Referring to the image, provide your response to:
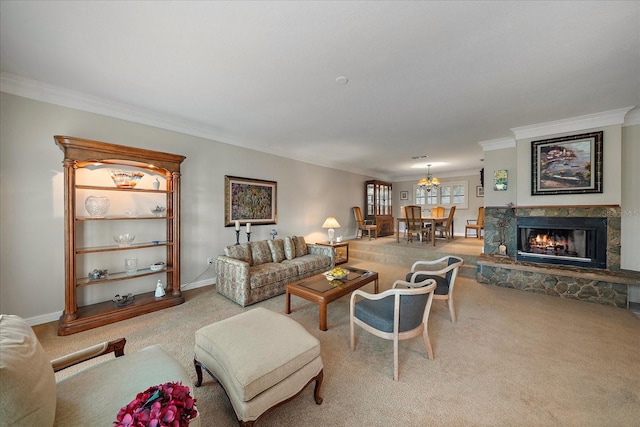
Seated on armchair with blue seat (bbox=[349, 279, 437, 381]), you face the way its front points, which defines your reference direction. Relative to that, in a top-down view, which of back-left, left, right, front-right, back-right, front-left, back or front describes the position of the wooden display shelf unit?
front-left

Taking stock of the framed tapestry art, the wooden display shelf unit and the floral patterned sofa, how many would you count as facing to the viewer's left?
0

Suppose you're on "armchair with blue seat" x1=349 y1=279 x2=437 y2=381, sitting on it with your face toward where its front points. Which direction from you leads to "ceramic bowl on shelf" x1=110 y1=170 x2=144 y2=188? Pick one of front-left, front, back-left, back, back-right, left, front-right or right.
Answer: front-left

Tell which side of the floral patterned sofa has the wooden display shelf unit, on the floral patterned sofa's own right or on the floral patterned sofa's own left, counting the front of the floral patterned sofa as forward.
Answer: on the floral patterned sofa's own right

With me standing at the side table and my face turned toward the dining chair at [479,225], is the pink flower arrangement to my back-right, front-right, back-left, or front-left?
back-right

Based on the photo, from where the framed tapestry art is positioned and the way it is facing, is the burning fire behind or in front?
in front

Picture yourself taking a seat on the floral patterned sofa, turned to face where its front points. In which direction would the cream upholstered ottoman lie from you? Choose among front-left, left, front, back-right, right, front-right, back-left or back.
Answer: front-right

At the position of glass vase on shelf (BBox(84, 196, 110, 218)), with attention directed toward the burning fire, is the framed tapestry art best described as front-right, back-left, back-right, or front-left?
front-left

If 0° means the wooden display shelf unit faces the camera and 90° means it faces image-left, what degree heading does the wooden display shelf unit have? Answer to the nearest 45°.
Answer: approximately 315°

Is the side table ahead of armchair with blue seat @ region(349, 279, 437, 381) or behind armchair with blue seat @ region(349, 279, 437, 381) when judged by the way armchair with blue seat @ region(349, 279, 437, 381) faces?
ahead

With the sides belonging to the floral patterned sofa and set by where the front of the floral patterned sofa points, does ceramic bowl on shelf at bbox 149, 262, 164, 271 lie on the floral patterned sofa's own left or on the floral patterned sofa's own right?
on the floral patterned sofa's own right

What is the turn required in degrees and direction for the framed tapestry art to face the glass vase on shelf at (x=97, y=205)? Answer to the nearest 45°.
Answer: approximately 90° to its right

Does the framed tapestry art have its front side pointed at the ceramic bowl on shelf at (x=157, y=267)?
no

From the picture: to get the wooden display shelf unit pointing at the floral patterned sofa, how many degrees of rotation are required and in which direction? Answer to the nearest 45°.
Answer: approximately 45° to its left

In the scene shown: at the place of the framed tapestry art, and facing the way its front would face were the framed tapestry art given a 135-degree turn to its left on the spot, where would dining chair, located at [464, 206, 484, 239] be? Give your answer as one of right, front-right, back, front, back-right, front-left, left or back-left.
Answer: right

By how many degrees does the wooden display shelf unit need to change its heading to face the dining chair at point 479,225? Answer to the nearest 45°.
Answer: approximately 45° to its left

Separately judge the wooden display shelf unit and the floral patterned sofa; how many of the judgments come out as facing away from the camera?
0

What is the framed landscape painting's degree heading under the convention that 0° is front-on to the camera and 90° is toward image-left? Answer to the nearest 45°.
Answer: approximately 45°

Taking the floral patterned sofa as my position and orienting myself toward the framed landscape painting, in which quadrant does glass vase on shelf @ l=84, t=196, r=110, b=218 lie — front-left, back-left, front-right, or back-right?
back-right
